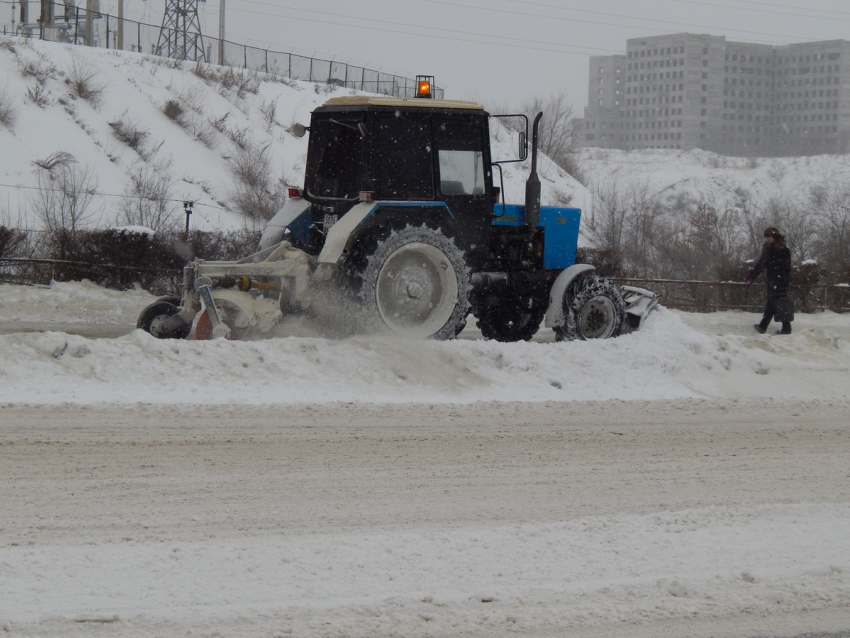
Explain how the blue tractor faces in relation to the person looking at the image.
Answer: facing away from the viewer and to the right of the viewer

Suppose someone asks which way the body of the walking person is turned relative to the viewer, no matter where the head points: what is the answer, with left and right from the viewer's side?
facing to the left of the viewer

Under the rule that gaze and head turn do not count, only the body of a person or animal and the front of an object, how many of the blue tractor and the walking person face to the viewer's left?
1

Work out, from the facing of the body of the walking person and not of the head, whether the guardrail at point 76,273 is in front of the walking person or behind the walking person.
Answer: in front

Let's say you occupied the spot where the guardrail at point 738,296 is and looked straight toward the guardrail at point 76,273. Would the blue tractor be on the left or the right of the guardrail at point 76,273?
left

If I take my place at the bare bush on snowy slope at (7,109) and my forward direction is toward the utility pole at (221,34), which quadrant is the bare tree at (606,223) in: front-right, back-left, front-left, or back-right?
front-right
